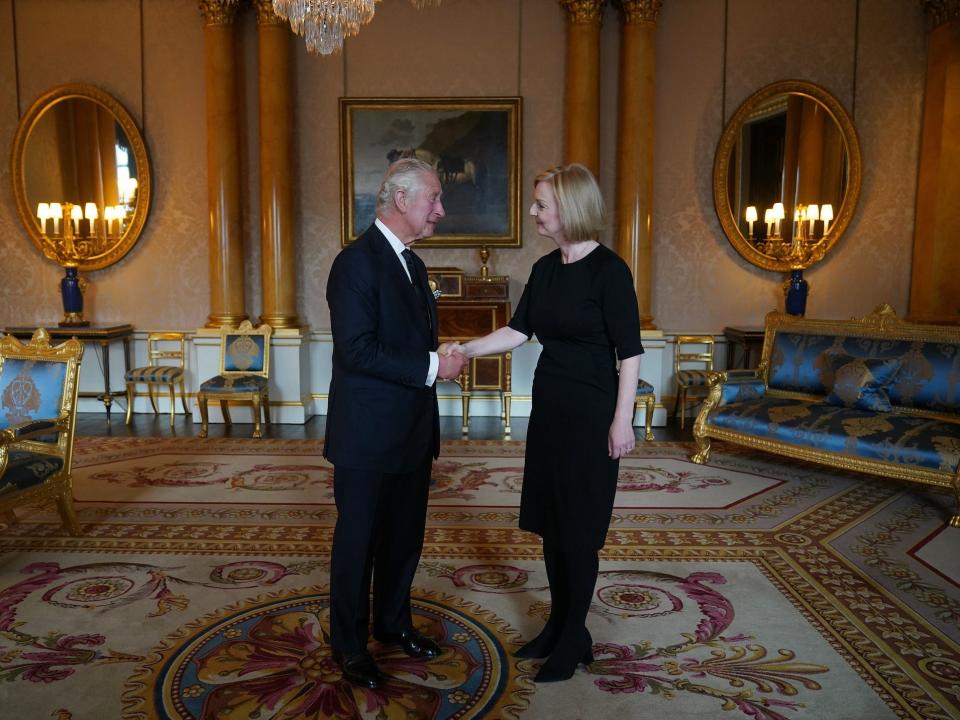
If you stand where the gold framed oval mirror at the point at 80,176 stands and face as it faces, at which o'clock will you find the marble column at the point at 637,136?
The marble column is roughly at 10 o'clock from the gold framed oval mirror.

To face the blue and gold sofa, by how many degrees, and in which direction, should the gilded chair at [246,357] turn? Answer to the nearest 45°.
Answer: approximately 90° to its left

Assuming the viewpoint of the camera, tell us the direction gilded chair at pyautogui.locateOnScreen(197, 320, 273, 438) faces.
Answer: facing the viewer and to the left of the viewer

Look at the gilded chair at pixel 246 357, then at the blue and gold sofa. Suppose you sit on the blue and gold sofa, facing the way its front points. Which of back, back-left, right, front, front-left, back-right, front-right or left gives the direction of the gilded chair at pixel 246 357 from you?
front-right

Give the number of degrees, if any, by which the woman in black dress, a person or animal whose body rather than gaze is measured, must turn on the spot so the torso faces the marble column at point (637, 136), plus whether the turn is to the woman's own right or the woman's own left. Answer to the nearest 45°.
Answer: approximately 135° to the woman's own right

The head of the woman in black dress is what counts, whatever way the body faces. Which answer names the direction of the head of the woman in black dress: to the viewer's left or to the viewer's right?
to the viewer's left

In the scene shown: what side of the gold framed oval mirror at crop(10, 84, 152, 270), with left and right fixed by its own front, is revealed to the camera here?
front

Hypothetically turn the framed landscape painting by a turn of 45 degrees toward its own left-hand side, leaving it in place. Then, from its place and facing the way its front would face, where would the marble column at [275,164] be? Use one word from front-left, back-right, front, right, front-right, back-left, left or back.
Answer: back-right

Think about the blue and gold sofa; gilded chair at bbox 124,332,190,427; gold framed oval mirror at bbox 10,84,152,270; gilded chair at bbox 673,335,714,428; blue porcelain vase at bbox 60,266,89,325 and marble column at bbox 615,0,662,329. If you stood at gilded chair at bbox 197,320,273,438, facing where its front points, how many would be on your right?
3

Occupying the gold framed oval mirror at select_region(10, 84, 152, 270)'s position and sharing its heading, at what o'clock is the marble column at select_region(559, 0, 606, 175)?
The marble column is roughly at 10 o'clock from the gold framed oval mirror.

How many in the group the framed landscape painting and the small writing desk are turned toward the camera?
2

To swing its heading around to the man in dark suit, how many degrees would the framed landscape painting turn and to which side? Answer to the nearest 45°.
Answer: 0° — it already faces them

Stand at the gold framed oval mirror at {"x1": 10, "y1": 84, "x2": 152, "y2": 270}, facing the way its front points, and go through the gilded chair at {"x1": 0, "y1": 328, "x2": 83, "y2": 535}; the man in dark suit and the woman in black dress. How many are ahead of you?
3

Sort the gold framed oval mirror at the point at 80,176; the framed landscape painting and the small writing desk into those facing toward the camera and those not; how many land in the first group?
3
